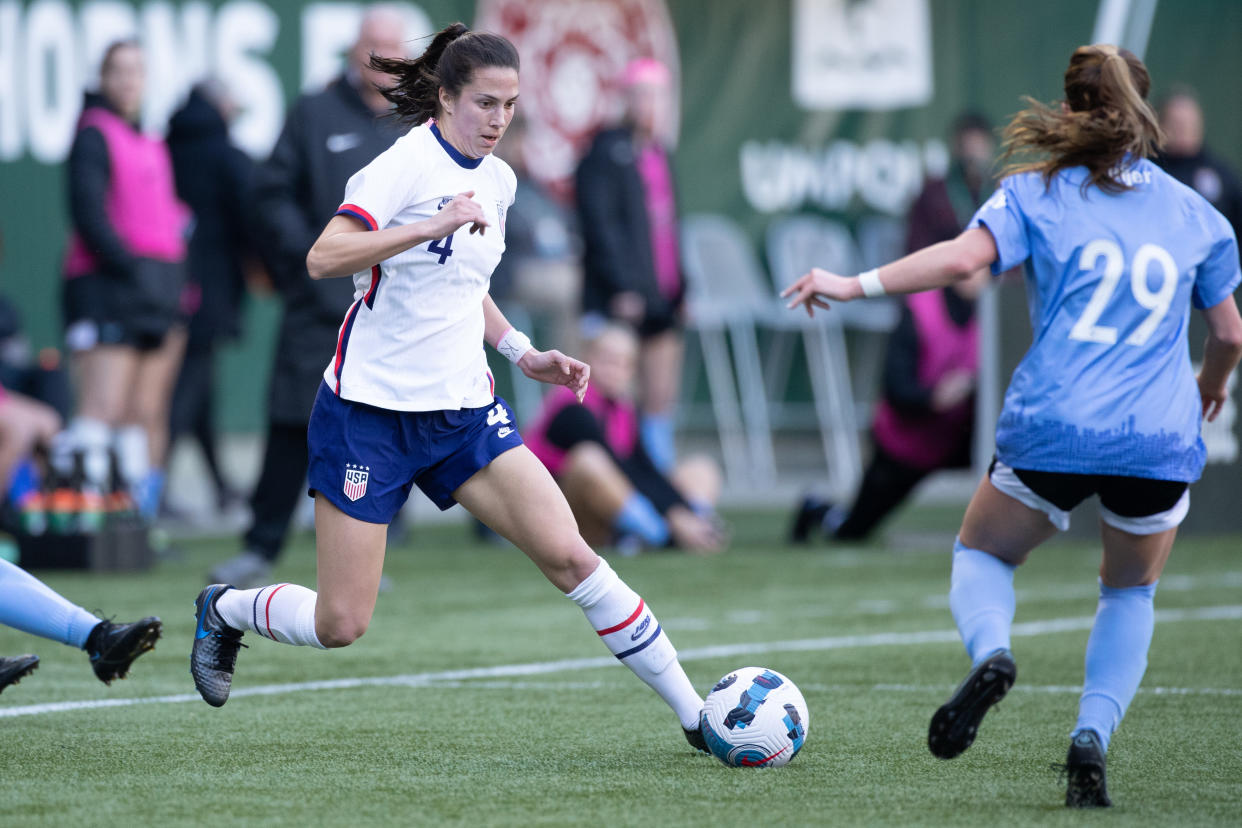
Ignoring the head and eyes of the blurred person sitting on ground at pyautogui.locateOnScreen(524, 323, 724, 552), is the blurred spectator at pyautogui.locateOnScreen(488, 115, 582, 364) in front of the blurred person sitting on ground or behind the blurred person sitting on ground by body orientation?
behind

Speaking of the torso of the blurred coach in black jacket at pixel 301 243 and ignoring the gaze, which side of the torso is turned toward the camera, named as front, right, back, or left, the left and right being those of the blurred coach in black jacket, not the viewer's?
front

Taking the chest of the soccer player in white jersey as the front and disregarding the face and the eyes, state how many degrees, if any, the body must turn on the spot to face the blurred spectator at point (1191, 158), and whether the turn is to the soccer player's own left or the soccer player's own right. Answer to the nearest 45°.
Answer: approximately 90° to the soccer player's own left

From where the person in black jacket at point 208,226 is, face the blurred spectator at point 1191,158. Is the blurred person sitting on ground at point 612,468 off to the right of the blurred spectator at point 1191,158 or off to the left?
right

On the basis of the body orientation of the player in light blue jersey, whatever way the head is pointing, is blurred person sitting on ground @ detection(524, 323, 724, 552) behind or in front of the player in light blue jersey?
in front

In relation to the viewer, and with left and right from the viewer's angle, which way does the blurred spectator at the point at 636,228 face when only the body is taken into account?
facing the viewer and to the right of the viewer

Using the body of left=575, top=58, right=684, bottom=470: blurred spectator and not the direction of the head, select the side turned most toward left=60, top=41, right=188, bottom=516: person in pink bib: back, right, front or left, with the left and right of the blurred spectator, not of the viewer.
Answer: right

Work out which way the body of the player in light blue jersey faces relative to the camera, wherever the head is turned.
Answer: away from the camera

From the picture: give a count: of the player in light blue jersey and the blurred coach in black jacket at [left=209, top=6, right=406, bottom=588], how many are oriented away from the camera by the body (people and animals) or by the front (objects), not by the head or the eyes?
1

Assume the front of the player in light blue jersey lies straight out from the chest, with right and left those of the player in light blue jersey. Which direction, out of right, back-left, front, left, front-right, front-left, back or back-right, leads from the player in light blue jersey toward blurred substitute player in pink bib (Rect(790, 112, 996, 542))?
front

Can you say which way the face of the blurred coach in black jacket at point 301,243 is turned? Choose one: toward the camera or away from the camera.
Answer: toward the camera
